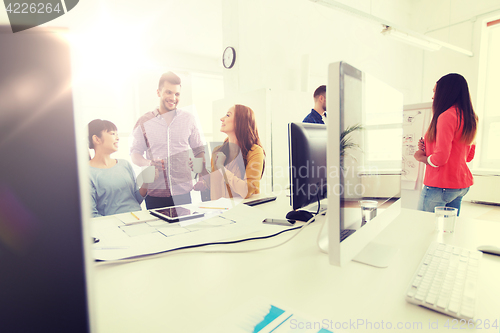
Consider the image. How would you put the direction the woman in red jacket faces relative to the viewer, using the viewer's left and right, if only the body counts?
facing away from the viewer and to the left of the viewer

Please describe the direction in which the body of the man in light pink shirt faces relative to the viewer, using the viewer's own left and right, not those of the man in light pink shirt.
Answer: facing the viewer

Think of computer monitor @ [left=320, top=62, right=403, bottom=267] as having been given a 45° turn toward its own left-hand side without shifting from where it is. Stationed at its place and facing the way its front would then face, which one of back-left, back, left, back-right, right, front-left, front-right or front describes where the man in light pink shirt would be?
left

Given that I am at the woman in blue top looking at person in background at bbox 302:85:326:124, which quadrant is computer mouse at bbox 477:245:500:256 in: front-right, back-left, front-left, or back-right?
front-right

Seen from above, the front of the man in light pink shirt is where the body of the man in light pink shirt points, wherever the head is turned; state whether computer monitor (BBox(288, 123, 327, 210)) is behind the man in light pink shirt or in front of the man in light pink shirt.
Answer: in front

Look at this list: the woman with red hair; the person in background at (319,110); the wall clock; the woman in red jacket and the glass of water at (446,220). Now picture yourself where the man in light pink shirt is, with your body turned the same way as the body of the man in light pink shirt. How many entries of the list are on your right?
0

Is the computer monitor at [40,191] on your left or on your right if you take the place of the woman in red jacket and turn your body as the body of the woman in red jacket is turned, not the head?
on your left

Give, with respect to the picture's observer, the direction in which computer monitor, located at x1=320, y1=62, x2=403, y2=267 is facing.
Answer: facing to the right of the viewer

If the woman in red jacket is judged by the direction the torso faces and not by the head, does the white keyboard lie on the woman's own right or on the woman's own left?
on the woman's own left

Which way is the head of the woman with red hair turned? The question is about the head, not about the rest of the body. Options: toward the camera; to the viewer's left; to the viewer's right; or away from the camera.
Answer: to the viewer's left
